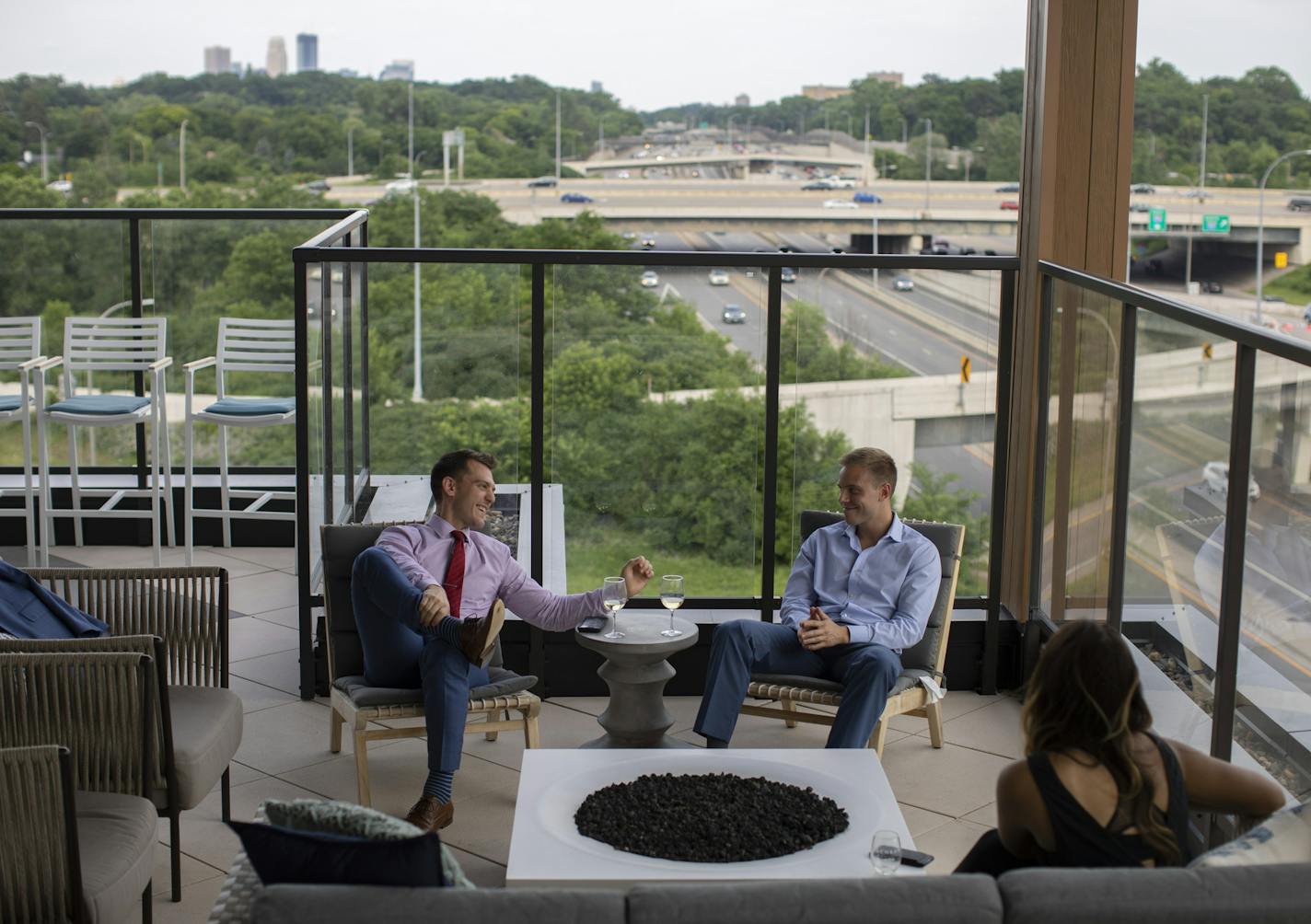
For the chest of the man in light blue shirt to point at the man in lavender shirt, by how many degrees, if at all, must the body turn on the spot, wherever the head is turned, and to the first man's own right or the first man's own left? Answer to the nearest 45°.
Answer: approximately 45° to the first man's own right

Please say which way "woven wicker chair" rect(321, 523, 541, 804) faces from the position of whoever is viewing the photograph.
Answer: facing the viewer and to the right of the viewer

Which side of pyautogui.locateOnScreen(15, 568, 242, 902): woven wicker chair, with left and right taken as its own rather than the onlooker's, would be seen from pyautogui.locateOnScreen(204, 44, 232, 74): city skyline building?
left

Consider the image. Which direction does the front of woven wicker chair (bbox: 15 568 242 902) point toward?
to the viewer's right

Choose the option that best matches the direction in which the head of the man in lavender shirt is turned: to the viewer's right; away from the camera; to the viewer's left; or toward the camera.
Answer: to the viewer's right

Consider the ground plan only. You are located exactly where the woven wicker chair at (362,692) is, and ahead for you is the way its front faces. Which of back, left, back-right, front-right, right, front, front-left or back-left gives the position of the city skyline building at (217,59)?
back-left

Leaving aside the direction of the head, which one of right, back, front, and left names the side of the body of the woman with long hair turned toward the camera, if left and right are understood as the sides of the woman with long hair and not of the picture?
back

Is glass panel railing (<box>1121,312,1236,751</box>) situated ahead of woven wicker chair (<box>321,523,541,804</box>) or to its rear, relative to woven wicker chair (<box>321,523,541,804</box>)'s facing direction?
ahead

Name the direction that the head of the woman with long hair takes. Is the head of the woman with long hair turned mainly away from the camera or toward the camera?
away from the camera

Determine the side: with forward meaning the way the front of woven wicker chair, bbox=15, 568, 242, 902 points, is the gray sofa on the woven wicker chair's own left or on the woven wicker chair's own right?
on the woven wicker chair's own right

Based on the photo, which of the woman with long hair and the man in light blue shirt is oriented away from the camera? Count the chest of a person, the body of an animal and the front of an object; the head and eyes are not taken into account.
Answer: the woman with long hair

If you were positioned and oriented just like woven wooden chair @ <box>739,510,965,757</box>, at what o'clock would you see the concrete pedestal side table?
The concrete pedestal side table is roughly at 1 o'clock from the woven wooden chair.
